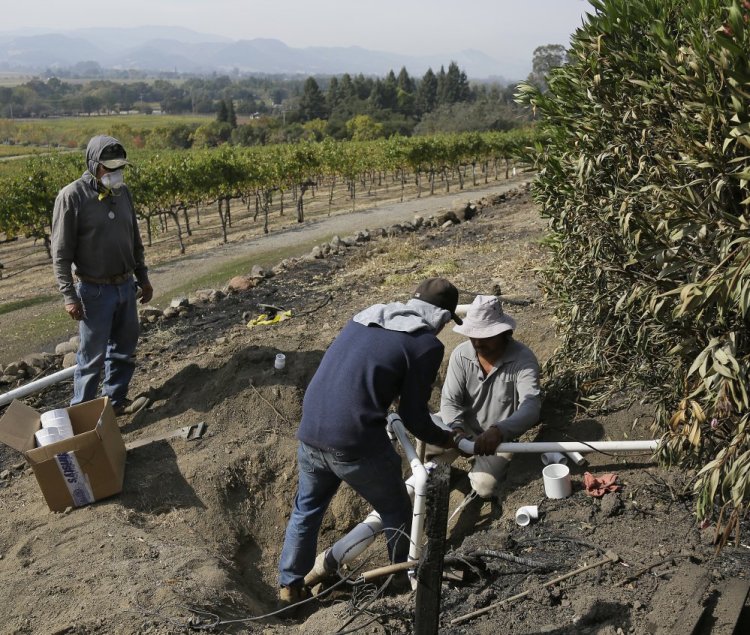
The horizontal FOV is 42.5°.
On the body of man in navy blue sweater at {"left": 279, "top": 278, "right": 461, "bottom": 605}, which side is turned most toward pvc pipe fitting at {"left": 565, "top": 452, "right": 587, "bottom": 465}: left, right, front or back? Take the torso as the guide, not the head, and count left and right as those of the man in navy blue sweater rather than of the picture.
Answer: front

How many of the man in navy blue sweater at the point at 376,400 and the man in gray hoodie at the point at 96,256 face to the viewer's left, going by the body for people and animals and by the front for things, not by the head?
0

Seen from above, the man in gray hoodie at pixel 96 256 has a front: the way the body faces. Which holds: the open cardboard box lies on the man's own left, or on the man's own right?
on the man's own right

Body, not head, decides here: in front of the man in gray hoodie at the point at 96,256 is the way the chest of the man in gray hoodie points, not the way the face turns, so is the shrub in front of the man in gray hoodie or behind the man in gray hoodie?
in front

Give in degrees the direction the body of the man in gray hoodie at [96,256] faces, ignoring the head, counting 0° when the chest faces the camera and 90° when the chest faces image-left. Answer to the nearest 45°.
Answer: approximately 315°

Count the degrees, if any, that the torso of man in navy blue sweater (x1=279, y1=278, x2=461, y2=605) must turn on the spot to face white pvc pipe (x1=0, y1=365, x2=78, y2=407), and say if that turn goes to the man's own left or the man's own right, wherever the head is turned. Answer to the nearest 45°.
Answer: approximately 90° to the man's own left

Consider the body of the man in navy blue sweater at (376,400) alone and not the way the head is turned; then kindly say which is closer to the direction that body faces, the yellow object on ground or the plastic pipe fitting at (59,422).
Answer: the yellow object on ground

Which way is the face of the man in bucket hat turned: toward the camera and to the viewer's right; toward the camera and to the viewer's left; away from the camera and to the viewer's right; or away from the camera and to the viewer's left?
toward the camera and to the viewer's left

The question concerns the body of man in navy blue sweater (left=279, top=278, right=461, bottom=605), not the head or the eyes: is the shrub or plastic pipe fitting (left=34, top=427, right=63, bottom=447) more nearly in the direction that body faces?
the shrub

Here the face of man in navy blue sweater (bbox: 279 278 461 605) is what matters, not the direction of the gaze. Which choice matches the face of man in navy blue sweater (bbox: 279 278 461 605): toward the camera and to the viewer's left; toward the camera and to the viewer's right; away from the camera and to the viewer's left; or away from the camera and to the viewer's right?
away from the camera and to the viewer's right

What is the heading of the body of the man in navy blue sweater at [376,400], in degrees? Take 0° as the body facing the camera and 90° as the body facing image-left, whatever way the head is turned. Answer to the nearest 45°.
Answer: approximately 225°

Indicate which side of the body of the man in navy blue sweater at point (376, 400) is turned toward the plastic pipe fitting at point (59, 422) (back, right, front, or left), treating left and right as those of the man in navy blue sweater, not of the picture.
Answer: left

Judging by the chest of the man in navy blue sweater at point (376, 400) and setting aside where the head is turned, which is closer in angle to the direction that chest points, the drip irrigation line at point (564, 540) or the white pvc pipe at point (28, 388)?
the drip irrigation line
